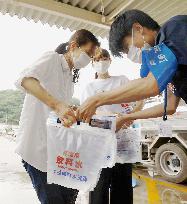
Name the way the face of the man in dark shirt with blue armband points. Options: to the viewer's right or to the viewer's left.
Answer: to the viewer's left

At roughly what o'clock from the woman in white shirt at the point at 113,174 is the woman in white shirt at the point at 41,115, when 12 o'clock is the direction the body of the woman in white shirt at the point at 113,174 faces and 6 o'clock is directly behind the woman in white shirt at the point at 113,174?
the woman in white shirt at the point at 41,115 is roughly at 1 o'clock from the woman in white shirt at the point at 113,174.

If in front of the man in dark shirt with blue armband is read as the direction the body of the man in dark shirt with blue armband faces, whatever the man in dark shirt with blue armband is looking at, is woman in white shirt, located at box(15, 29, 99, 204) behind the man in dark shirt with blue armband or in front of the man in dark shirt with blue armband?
in front

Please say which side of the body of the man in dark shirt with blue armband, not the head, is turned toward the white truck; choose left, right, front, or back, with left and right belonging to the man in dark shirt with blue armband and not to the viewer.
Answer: right

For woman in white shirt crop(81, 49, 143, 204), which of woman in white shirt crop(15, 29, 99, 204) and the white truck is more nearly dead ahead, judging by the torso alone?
the woman in white shirt

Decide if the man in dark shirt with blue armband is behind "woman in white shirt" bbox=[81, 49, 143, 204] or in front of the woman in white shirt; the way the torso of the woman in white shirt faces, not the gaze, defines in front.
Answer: in front

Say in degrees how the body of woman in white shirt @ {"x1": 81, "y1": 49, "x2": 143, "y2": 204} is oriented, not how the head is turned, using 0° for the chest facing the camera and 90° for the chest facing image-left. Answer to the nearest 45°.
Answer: approximately 0°

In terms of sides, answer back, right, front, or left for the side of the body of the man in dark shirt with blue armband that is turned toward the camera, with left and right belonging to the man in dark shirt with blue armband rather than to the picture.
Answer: left

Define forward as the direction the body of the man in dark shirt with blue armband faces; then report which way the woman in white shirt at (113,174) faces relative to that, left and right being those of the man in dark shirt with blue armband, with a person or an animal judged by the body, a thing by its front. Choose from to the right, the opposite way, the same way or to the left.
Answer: to the left

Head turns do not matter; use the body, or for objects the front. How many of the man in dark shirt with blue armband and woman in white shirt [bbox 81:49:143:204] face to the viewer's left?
1

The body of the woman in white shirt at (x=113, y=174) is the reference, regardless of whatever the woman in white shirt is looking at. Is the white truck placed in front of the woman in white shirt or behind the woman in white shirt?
behind
